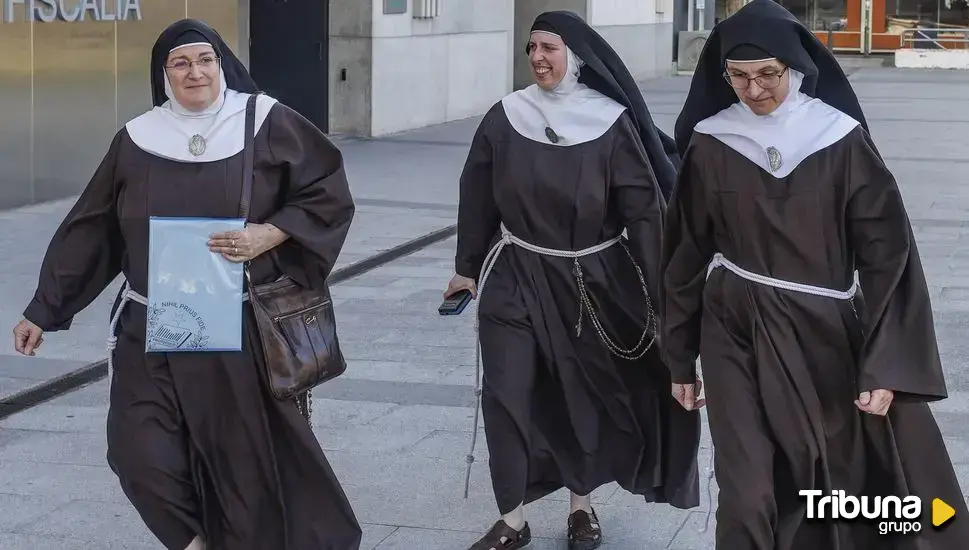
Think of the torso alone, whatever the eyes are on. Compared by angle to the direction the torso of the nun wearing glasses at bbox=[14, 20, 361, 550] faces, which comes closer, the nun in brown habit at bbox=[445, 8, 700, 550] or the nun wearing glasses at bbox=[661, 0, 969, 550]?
the nun wearing glasses

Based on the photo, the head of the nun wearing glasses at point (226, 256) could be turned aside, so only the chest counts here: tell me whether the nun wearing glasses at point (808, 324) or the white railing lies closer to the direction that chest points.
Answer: the nun wearing glasses

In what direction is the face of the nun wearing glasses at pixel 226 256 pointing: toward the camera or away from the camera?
toward the camera

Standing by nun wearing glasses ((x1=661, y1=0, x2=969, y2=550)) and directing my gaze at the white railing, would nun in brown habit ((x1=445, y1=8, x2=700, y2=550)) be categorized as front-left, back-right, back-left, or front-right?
front-left

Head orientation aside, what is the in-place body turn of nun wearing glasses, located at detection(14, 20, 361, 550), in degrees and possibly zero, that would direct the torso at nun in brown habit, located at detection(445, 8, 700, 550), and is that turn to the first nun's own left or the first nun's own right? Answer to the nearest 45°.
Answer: approximately 135° to the first nun's own left

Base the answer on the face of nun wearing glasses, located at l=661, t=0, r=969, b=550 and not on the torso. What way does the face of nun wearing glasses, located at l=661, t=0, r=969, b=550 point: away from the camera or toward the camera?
toward the camera

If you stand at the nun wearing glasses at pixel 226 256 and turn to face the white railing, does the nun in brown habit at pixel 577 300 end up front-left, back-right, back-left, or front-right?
front-right

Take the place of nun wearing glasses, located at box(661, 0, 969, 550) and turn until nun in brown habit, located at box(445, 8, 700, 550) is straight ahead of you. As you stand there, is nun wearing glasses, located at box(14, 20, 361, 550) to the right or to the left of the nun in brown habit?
left

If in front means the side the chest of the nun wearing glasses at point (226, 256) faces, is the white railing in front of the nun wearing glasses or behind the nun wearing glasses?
behind

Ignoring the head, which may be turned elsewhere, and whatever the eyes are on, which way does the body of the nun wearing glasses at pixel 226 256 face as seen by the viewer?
toward the camera
